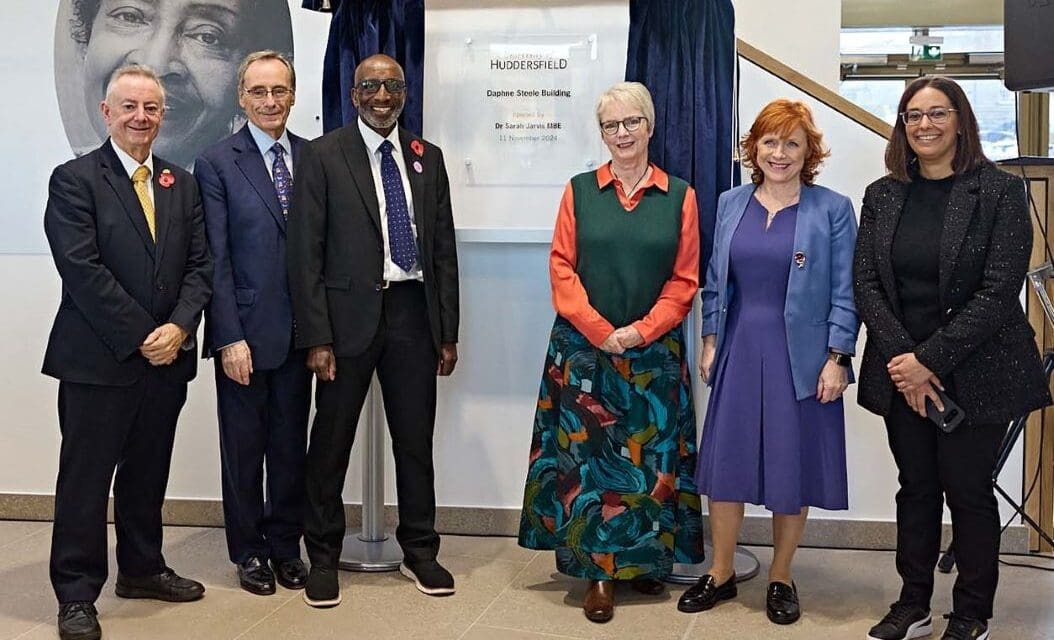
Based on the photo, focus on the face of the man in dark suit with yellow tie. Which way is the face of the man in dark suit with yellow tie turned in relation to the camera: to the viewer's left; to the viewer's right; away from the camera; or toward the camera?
toward the camera

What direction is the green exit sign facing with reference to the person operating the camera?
facing the viewer

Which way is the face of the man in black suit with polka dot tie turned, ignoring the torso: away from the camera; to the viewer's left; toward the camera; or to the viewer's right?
toward the camera

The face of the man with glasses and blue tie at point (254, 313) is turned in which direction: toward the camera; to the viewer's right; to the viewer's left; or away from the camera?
toward the camera

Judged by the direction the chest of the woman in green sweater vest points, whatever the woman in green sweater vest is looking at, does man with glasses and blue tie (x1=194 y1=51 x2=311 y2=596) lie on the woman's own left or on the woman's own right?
on the woman's own right

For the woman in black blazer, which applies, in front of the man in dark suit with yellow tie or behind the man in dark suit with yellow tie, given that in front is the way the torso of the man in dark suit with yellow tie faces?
in front

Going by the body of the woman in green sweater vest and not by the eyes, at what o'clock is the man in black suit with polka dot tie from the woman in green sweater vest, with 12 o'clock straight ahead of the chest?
The man in black suit with polka dot tie is roughly at 3 o'clock from the woman in green sweater vest.

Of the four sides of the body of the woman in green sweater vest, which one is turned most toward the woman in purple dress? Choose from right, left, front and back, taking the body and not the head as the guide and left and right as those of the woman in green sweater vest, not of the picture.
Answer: left

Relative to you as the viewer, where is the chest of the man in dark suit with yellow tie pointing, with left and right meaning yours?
facing the viewer and to the right of the viewer

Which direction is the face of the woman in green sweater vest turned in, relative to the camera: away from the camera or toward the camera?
toward the camera

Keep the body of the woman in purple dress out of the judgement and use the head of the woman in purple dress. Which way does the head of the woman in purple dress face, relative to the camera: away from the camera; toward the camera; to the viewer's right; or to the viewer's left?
toward the camera

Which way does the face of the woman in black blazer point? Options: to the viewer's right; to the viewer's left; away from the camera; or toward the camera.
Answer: toward the camera

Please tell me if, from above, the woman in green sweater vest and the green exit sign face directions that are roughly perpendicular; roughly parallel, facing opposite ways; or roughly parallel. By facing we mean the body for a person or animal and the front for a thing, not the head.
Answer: roughly parallel

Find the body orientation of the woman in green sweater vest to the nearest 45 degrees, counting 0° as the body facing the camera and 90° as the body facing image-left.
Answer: approximately 0°
